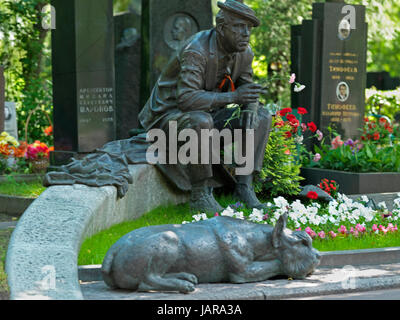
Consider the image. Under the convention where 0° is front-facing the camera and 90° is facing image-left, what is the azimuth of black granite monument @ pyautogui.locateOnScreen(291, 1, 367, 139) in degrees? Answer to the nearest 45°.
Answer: approximately 315°

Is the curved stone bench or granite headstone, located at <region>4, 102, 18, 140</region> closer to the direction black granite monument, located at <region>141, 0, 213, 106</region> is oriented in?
the curved stone bench

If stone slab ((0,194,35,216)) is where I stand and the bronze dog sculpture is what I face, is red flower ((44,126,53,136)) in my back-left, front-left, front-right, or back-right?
back-left

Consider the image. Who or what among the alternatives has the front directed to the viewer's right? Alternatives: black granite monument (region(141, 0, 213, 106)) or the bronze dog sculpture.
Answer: the bronze dog sculpture

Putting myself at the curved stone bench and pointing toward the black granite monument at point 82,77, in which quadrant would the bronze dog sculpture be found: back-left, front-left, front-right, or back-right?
back-right

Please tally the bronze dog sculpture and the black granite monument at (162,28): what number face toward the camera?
1

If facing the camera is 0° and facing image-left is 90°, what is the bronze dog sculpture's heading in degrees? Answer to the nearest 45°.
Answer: approximately 270°

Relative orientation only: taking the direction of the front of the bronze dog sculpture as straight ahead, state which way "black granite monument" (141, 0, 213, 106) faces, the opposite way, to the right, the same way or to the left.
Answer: to the right

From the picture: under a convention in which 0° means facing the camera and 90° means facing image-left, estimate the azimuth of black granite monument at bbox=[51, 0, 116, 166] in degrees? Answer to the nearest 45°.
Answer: approximately 315°
